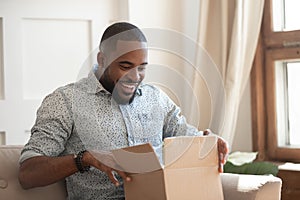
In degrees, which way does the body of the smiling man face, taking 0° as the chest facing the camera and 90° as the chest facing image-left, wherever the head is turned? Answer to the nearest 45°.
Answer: approximately 315°

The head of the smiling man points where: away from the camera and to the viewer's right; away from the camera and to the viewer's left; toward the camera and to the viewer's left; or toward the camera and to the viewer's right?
toward the camera and to the viewer's right

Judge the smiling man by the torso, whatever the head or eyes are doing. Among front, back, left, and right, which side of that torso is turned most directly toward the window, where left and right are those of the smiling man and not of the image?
left

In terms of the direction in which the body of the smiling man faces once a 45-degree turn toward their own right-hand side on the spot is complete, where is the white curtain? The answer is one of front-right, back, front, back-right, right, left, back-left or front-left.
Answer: back-left

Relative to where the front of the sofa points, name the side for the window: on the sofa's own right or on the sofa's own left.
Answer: on the sofa's own left

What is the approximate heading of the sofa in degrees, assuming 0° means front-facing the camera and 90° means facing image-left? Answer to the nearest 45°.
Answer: approximately 0°

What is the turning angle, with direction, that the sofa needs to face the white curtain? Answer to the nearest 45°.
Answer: approximately 135° to its left
